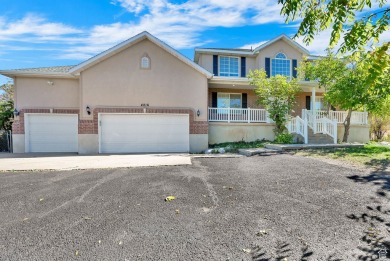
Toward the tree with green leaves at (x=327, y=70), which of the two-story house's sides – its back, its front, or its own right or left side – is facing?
left

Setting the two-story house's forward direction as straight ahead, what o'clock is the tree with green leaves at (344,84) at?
The tree with green leaves is roughly at 9 o'clock from the two-story house.

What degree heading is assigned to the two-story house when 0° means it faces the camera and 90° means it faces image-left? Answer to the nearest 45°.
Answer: approximately 0°

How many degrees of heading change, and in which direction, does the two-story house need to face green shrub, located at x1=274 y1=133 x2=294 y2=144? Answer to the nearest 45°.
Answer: approximately 90° to its left
